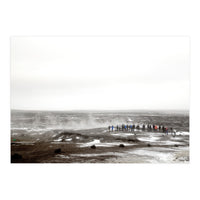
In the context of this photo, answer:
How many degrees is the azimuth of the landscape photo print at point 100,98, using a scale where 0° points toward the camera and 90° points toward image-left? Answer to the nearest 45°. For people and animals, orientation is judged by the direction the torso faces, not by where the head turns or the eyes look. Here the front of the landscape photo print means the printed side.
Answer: approximately 0°
